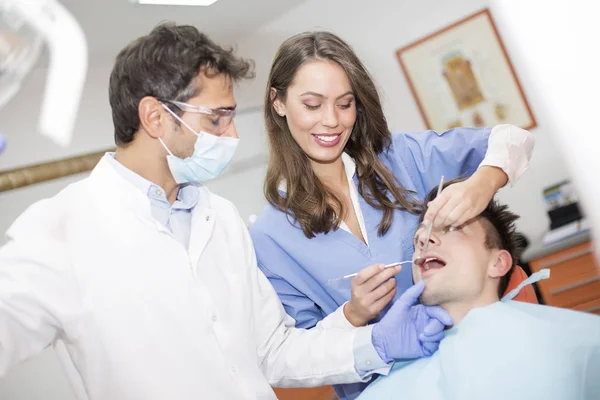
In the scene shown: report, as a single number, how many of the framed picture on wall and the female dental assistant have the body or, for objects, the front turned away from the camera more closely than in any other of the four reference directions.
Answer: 0

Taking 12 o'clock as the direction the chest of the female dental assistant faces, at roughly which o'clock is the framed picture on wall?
The framed picture on wall is roughly at 8 o'clock from the female dental assistant.

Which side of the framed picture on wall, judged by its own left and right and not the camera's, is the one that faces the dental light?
front

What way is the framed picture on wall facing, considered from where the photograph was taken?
facing the viewer

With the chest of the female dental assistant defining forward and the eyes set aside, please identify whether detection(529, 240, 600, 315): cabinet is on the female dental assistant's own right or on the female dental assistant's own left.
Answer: on the female dental assistant's own left

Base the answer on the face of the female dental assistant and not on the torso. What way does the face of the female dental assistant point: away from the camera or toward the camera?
toward the camera

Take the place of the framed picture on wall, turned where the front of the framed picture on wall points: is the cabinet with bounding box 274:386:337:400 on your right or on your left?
on your right

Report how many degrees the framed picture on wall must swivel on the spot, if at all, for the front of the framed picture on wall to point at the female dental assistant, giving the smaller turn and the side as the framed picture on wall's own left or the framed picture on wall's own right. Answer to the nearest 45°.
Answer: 0° — it already faces them

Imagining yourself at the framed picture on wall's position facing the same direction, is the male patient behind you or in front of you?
in front

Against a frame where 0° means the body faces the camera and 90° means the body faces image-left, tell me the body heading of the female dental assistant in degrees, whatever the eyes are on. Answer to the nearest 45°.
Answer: approximately 315°
